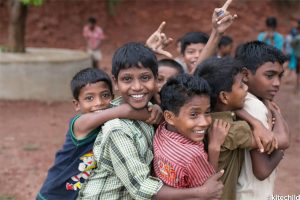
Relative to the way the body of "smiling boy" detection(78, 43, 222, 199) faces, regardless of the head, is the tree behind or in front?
behind

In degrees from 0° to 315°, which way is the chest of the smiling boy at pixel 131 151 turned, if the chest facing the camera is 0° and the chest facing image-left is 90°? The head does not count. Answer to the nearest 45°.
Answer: approximately 315°

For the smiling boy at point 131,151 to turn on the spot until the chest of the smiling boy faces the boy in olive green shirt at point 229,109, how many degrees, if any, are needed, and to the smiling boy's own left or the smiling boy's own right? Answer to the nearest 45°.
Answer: approximately 45° to the smiling boy's own left

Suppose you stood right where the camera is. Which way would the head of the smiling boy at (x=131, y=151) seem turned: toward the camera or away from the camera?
toward the camera
